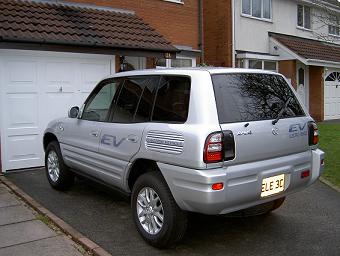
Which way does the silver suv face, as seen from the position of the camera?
facing away from the viewer and to the left of the viewer

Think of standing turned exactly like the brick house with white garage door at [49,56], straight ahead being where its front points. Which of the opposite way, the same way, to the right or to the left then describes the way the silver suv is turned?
the opposite way

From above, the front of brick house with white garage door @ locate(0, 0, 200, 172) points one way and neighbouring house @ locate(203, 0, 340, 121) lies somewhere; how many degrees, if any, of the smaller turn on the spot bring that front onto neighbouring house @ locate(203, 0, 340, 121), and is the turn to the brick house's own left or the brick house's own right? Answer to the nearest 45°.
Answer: approximately 90° to the brick house's own left

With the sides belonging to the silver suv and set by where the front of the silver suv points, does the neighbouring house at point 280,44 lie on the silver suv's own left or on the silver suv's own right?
on the silver suv's own right

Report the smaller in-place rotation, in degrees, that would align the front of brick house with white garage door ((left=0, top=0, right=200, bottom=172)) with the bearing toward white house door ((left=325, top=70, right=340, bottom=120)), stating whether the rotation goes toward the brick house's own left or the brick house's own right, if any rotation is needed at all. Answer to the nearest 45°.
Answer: approximately 90° to the brick house's own left

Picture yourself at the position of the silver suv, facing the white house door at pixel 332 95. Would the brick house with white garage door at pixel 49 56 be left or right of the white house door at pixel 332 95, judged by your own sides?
left

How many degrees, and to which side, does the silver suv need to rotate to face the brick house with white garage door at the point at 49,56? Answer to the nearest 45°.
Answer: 0° — it already faces it

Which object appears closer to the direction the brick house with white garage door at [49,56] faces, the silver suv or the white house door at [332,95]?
the silver suv

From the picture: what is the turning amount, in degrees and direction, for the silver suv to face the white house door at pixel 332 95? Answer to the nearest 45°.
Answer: approximately 45° to its right

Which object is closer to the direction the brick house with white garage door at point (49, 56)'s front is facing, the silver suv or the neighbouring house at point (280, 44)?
the silver suv

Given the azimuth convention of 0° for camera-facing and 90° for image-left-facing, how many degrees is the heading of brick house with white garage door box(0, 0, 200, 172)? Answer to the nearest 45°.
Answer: approximately 315°
